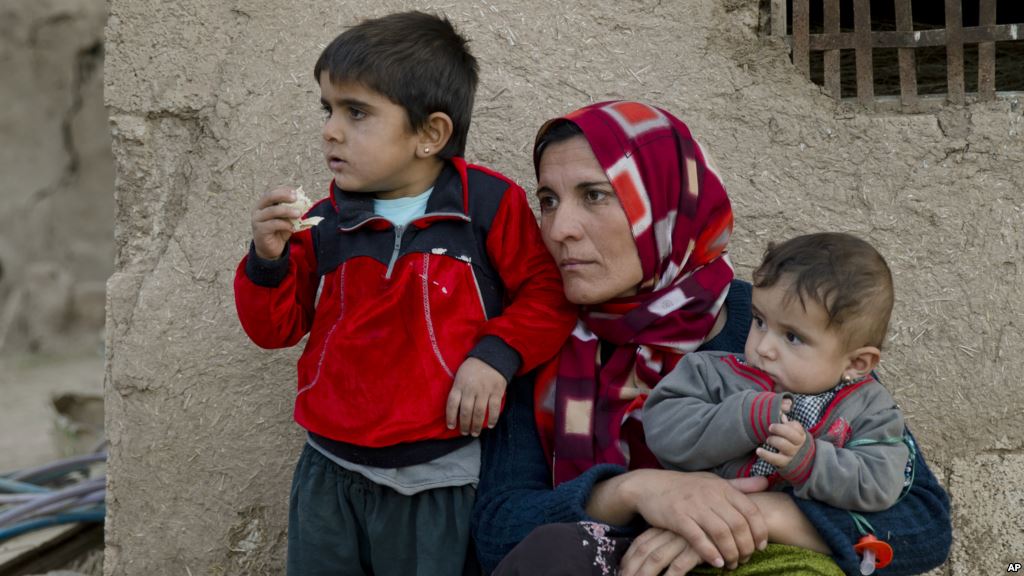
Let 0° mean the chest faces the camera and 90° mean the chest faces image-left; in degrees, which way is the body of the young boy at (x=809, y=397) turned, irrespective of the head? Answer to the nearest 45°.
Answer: approximately 45°

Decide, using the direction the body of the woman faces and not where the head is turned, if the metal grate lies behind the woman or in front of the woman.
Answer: behind

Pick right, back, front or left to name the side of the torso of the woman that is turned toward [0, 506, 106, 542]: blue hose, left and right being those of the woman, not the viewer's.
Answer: right

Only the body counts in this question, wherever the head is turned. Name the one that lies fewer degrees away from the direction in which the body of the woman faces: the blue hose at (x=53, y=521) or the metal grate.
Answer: the blue hose

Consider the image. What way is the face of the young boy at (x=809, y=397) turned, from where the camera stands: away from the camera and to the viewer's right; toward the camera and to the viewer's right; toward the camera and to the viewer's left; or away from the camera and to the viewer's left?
toward the camera and to the viewer's left

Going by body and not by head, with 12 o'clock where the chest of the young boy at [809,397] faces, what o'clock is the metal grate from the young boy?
The metal grate is roughly at 5 o'clock from the young boy.

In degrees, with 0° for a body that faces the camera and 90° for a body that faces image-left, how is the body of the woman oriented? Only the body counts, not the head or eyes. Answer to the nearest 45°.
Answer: approximately 45°
